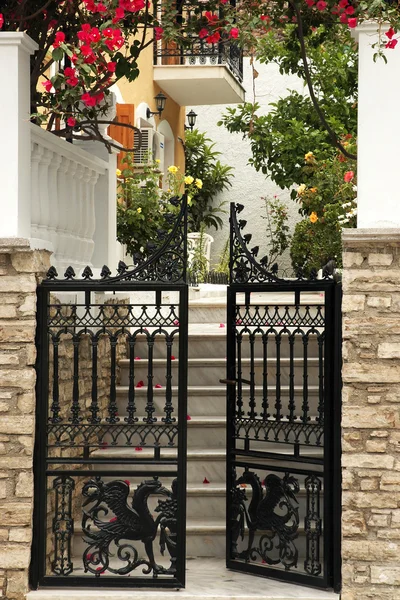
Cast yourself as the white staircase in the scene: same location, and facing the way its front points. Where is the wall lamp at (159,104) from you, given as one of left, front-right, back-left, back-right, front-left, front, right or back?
back

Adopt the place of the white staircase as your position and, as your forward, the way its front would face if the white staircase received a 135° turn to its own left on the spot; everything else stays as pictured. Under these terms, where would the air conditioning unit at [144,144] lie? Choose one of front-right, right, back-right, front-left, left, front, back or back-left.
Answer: front-left

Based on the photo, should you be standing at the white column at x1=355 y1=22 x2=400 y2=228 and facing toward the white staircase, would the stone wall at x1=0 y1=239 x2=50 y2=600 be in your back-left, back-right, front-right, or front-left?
front-left

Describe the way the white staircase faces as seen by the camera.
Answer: facing the viewer

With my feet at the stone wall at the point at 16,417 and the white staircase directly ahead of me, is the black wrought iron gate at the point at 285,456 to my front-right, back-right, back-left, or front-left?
front-right

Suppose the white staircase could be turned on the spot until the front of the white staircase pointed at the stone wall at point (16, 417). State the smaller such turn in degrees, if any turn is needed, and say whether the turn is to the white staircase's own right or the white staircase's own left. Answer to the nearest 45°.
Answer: approximately 45° to the white staircase's own right

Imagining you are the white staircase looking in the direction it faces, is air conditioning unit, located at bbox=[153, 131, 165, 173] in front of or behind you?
behind
